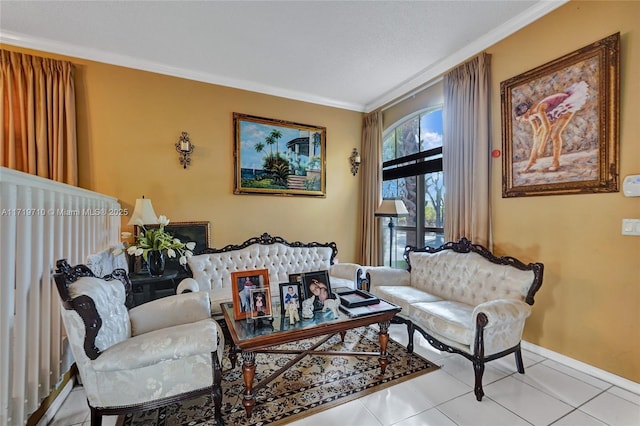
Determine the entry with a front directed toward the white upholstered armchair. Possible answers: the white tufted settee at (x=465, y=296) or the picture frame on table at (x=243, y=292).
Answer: the white tufted settee

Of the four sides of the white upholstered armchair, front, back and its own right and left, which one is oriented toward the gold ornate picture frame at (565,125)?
front

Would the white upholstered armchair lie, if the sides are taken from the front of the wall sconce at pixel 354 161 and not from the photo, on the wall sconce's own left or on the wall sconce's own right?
on the wall sconce's own right

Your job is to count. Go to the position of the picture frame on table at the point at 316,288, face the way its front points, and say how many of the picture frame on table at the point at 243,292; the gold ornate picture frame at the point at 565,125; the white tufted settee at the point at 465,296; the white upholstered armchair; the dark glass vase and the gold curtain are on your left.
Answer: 2

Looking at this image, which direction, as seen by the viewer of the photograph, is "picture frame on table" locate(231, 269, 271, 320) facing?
facing the viewer and to the right of the viewer

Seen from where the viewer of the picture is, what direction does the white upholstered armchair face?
facing to the right of the viewer

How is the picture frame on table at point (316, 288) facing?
toward the camera

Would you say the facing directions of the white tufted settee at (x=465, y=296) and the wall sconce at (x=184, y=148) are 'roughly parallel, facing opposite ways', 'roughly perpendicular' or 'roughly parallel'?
roughly perpendicular

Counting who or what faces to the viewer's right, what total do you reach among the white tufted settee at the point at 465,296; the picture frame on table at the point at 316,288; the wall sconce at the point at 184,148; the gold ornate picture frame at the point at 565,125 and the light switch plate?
0

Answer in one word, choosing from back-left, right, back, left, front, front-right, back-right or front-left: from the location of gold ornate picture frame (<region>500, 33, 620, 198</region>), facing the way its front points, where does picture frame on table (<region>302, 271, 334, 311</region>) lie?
front

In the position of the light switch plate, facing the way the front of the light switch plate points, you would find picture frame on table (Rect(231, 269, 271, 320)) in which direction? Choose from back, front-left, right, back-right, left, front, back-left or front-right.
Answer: front-right

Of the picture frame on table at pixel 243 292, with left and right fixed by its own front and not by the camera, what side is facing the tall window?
left

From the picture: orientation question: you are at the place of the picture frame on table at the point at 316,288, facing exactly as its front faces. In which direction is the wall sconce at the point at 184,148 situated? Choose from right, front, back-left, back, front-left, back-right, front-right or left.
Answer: back-right

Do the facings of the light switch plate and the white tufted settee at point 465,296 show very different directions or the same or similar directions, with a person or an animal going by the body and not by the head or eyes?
same or similar directions

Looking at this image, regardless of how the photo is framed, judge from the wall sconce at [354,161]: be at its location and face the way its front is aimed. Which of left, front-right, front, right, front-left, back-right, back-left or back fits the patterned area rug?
front-right

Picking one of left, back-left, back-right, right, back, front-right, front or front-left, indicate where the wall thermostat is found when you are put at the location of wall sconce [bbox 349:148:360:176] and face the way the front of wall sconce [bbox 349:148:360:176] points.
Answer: front

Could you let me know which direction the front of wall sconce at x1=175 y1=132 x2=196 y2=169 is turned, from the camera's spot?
facing the viewer

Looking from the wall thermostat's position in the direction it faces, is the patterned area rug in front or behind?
in front
